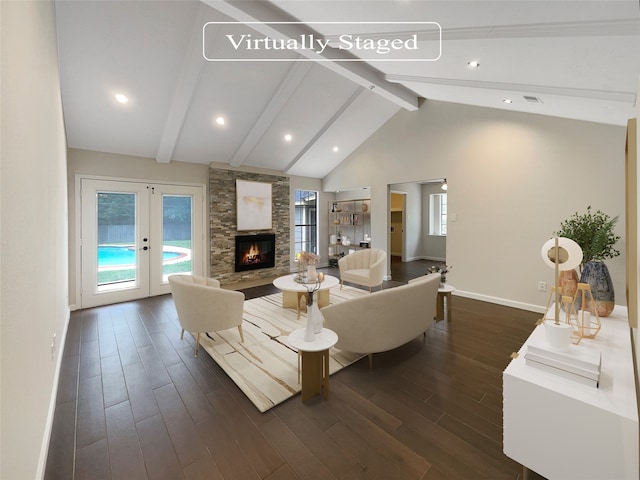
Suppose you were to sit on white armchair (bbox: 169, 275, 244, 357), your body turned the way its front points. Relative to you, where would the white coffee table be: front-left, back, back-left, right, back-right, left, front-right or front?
front

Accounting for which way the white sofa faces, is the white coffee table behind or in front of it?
in front

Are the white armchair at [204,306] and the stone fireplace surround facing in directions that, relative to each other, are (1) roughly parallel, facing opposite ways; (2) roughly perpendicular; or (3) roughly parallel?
roughly perpendicular

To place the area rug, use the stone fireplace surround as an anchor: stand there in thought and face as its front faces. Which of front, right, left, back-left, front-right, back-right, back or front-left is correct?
front-right

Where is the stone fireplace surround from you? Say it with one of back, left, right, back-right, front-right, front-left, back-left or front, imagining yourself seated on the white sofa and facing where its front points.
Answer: front

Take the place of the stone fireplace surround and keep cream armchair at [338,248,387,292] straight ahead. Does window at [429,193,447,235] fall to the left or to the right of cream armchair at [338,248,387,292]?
left

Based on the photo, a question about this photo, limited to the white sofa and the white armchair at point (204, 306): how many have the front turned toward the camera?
0

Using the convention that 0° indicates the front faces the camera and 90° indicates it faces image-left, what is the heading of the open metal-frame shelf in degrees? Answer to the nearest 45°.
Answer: approximately 45°

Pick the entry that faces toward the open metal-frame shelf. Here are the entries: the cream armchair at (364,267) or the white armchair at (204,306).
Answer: the white armchair at (204,306)

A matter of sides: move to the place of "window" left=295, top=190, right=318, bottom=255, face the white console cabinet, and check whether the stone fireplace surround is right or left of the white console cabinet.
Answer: right

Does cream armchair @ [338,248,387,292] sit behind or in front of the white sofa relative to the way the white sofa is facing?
in front

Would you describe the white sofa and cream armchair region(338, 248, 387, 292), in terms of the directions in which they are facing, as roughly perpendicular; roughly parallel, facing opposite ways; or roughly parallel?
roughly perpendicular
